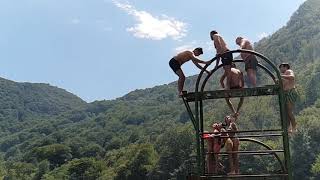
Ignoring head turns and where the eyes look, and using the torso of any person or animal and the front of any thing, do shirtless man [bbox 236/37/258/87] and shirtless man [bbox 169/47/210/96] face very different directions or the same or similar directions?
very different directions

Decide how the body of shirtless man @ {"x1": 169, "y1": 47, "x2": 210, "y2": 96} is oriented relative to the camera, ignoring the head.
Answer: to the viewer's right

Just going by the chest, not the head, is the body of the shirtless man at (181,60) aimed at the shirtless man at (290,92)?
yes
